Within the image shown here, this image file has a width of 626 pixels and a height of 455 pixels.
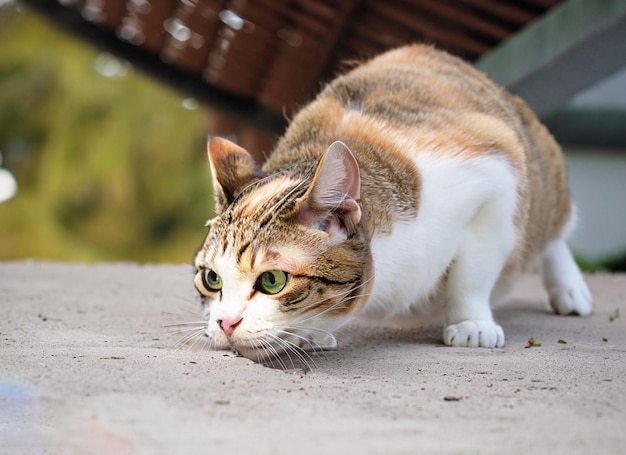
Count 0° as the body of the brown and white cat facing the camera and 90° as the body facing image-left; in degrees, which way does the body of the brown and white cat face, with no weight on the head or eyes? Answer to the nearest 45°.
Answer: approximately 45°

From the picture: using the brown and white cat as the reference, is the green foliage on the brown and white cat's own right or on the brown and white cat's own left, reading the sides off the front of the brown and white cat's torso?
on the brown and white cat's own right
